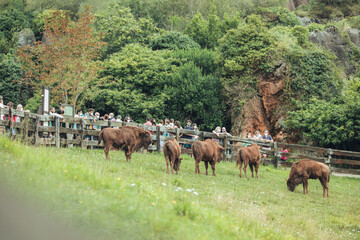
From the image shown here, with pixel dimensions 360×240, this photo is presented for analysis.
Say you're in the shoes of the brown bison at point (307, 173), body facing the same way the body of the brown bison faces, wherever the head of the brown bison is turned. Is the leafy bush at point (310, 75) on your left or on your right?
on your right

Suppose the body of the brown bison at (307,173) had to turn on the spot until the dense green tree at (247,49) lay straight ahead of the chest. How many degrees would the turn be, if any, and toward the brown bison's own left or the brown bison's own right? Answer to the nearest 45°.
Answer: approximately 90° to the brown bison's own right

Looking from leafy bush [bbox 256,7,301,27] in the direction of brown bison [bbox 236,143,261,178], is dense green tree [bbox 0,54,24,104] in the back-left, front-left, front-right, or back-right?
front-right

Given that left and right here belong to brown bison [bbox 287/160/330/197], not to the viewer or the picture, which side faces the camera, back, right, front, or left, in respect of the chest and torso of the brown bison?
left

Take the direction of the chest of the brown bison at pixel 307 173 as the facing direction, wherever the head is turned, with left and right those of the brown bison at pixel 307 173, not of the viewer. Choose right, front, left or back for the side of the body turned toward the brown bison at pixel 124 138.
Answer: front

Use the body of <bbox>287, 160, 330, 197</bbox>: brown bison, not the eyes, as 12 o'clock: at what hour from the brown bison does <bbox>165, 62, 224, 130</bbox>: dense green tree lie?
The dense green tree is roughly at 2 o'clock from the brown bison.
